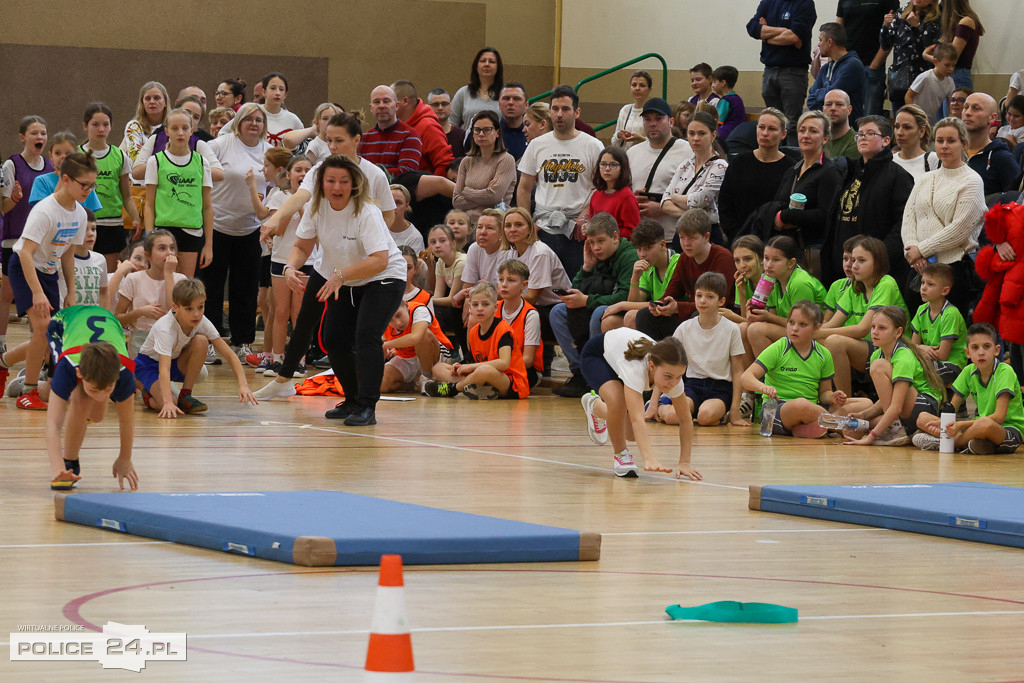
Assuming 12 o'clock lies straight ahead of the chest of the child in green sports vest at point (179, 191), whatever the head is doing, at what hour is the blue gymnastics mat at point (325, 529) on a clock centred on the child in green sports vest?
The blue gymnastics mat is roughly at 12 o'clock from the child in green sports vest.

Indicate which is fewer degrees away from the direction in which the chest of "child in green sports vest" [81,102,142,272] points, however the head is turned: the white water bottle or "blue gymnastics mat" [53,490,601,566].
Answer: the blue gymnastics mat

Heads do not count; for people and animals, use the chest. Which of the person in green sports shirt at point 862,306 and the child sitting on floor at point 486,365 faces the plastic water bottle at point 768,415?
the person in green sports shirt

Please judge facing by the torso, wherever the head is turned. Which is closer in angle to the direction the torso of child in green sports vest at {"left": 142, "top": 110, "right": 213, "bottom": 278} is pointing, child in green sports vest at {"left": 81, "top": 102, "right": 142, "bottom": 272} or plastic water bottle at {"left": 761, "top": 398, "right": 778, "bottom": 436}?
the plastic water bottle

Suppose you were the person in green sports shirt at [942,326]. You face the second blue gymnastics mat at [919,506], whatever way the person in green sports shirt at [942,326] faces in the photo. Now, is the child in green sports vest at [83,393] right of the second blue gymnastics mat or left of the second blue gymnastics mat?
right

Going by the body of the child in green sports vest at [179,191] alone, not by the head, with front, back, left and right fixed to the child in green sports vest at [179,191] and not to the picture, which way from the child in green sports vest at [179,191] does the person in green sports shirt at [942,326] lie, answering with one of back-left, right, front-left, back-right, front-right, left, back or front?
front-left

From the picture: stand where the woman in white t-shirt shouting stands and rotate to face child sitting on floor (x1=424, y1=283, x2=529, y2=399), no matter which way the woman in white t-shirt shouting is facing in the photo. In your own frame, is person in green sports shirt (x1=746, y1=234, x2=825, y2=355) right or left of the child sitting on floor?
right

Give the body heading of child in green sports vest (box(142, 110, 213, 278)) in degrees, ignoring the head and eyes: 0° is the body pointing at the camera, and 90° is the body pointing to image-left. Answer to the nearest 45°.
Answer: approximately 0°

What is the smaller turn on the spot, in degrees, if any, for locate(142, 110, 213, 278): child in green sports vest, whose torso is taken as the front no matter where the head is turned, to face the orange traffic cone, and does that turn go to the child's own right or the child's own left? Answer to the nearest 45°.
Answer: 0° — they already face it

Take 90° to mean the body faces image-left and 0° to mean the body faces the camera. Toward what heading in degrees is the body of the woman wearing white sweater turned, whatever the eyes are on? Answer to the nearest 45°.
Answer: approximately 45°

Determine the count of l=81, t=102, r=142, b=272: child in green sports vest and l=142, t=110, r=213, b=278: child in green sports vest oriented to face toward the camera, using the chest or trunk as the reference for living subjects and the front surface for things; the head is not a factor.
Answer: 2

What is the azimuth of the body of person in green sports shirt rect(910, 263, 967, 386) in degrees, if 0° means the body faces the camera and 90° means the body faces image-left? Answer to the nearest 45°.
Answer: approximately 45°
